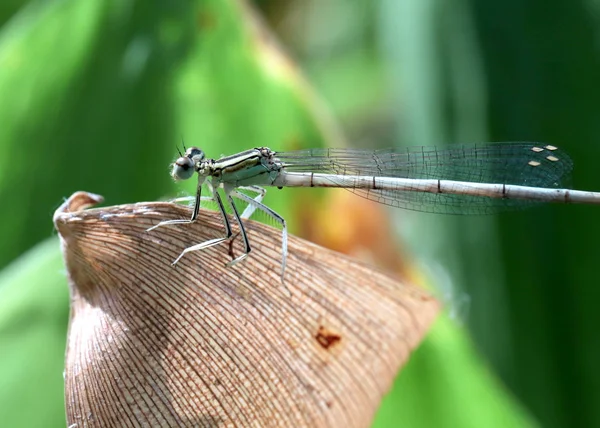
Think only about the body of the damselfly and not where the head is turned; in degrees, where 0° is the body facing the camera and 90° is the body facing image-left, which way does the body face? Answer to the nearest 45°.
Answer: approximately 90°
